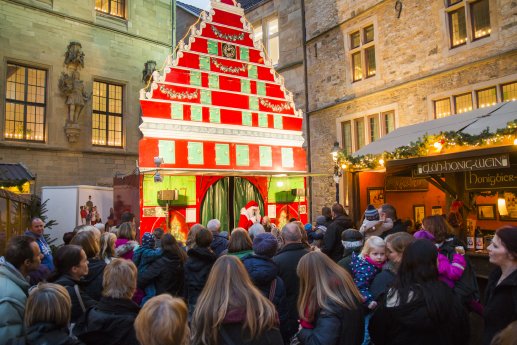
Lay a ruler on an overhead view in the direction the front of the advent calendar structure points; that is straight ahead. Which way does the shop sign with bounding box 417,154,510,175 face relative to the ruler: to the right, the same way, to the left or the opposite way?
to the right

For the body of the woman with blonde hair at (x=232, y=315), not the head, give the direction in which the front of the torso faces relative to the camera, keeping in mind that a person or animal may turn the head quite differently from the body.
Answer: away from the camera

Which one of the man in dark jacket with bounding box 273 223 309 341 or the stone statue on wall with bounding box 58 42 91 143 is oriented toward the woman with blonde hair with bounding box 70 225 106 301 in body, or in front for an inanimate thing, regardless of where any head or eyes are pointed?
the stone statue on wall

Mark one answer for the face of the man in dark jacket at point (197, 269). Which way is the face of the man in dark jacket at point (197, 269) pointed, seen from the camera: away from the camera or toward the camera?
away from the camera

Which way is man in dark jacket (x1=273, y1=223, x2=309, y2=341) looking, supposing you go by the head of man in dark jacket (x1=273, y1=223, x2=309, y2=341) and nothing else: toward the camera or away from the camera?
away from the camera

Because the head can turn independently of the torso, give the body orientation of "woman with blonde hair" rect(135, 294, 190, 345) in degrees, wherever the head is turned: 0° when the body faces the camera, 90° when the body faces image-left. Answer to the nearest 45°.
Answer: approximately 180°

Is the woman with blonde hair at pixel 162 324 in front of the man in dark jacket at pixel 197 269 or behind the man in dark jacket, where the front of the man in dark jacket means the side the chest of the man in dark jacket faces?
behind

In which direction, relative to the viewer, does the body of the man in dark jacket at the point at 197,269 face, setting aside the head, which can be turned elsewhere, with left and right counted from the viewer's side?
facing away from the viewer

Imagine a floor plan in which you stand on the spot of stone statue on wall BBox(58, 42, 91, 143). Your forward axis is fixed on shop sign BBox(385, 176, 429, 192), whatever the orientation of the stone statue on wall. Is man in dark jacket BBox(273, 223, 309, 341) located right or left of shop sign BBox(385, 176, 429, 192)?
right

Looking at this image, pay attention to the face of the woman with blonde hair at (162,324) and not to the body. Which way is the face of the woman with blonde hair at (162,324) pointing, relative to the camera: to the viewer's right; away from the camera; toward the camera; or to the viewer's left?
away from the camera

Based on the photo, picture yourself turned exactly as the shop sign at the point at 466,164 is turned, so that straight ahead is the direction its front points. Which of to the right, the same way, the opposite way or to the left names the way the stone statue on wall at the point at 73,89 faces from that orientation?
to the left
